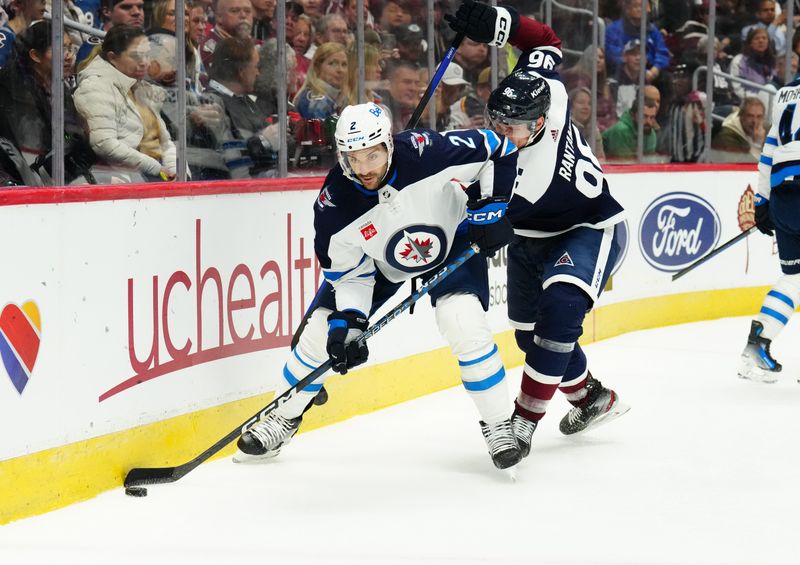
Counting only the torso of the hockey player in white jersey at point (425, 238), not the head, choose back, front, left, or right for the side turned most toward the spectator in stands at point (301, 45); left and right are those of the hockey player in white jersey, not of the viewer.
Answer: back

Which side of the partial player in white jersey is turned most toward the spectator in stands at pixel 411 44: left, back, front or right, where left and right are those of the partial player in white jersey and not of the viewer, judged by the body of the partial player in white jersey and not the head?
front

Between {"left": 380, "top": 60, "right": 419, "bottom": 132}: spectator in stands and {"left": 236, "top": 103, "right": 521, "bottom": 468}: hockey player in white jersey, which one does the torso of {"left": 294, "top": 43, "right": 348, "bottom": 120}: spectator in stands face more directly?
the hockey player in white jersey

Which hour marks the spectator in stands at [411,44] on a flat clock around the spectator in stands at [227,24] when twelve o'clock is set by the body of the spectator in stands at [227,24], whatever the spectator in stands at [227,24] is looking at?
the spectator in stands at [411,44] is roughly at 9 o'clock from the spectator in stands at [227,24].

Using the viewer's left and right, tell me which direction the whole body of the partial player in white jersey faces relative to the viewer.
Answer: facing away from the viewer

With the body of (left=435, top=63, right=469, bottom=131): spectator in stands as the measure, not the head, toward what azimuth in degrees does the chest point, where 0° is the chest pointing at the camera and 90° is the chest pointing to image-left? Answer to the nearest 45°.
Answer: approximately 315°

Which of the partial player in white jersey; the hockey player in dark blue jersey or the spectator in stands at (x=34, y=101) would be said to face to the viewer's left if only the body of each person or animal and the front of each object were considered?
the hockey player in dark blue jersey

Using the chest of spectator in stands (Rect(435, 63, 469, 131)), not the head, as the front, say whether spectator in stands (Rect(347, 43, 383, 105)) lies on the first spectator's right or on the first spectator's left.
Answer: on the first spectator's right

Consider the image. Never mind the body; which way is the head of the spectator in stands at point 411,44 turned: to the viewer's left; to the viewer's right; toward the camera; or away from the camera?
toward the camera

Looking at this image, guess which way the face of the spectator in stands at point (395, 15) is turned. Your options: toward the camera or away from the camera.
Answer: toward the camera

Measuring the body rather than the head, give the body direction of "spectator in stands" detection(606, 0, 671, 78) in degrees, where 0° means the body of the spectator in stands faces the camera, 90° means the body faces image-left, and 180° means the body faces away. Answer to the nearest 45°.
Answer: approximately 0°

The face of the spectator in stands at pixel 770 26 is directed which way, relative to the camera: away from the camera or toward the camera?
toward the camera

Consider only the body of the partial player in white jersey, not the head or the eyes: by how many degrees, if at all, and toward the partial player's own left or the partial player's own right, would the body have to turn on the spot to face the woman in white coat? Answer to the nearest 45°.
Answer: approximately 135° to the partial player's own left

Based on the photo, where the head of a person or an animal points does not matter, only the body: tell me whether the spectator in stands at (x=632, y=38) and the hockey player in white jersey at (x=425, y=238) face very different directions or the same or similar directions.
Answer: same or similar directions

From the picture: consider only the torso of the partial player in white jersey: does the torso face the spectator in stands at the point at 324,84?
no

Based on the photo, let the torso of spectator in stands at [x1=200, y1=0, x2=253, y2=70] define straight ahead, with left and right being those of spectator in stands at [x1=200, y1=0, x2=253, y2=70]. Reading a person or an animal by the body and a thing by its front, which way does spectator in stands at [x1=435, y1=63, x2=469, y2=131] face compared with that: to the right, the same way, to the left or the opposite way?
the same way

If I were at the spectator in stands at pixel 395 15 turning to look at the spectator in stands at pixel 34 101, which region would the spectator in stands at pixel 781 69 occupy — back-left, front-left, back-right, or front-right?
back-left

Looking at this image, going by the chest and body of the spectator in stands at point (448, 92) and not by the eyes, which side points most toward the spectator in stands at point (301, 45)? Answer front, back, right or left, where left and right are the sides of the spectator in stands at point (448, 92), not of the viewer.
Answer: right

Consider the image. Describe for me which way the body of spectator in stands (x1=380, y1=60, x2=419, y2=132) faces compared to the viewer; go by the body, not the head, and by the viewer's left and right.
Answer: facing the viewer and to the right of the viewer

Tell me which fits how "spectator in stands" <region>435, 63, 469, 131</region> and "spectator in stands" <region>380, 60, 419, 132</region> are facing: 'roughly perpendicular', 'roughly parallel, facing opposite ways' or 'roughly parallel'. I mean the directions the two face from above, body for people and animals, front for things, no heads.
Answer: roughly parallel
